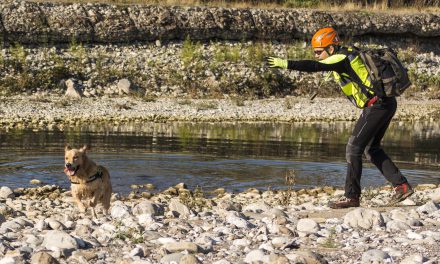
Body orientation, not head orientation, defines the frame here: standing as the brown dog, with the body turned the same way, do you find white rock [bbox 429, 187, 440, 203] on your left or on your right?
on your left

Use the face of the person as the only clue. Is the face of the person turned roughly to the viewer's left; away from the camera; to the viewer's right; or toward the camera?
to the viewer's left

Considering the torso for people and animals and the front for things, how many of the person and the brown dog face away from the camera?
0

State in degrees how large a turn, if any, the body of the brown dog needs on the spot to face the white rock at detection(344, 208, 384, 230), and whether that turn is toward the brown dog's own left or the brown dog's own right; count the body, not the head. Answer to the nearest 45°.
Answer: approximately 90° to the brown dog's own left

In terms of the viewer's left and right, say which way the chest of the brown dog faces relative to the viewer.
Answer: facing the viewer and to the left of the viewer

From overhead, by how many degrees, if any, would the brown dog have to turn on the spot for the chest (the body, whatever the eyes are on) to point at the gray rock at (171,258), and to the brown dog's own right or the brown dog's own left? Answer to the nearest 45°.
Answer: approximately 45° to the brown dog's own left

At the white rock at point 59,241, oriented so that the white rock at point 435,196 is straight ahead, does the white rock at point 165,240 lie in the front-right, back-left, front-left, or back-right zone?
front-right

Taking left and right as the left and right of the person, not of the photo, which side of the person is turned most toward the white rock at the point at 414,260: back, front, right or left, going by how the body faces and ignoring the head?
left

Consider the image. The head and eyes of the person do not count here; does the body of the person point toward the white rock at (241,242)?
no

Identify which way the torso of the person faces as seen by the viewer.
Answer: to the viewer's left

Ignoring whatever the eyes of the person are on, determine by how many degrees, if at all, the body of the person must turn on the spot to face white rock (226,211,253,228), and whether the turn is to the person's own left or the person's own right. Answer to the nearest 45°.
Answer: approximately 45° to the person's own left

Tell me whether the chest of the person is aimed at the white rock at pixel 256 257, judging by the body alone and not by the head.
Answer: no

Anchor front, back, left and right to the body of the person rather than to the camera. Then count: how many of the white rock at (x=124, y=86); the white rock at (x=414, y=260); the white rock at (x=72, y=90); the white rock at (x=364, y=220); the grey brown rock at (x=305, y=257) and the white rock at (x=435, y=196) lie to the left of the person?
3
